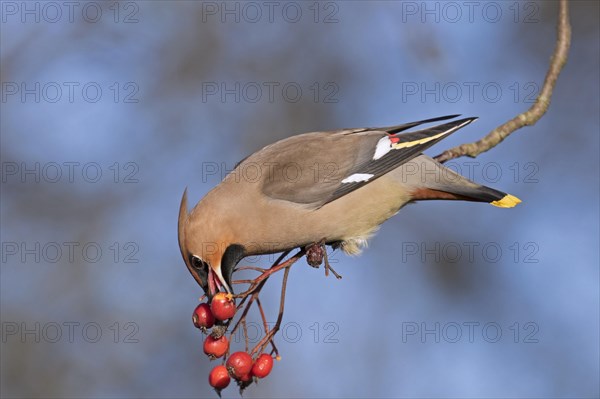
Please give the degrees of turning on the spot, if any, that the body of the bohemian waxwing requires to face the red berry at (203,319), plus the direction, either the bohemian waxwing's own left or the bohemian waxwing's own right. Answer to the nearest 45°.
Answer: approximately 45° to the bohemian waxwing's own left

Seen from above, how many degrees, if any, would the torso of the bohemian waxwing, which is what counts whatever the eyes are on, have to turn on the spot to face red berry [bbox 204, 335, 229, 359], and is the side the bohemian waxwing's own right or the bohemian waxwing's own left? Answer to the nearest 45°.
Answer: approximately 45° to the bohemian waxwing's own left

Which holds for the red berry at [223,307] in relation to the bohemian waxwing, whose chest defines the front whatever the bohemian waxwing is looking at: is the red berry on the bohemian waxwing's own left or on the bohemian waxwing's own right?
on the bohemian waxwing's own left

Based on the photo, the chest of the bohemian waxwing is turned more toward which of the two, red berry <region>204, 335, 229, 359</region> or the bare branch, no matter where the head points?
the red berry

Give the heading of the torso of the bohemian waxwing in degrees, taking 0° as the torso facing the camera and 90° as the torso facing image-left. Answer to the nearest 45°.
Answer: approximately 90°

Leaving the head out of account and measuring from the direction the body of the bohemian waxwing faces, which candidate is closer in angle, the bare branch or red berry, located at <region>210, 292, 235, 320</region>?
the red berry

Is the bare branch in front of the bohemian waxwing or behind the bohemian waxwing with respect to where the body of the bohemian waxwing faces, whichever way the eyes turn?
behind

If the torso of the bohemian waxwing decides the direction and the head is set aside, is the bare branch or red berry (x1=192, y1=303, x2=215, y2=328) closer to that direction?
the red berry
